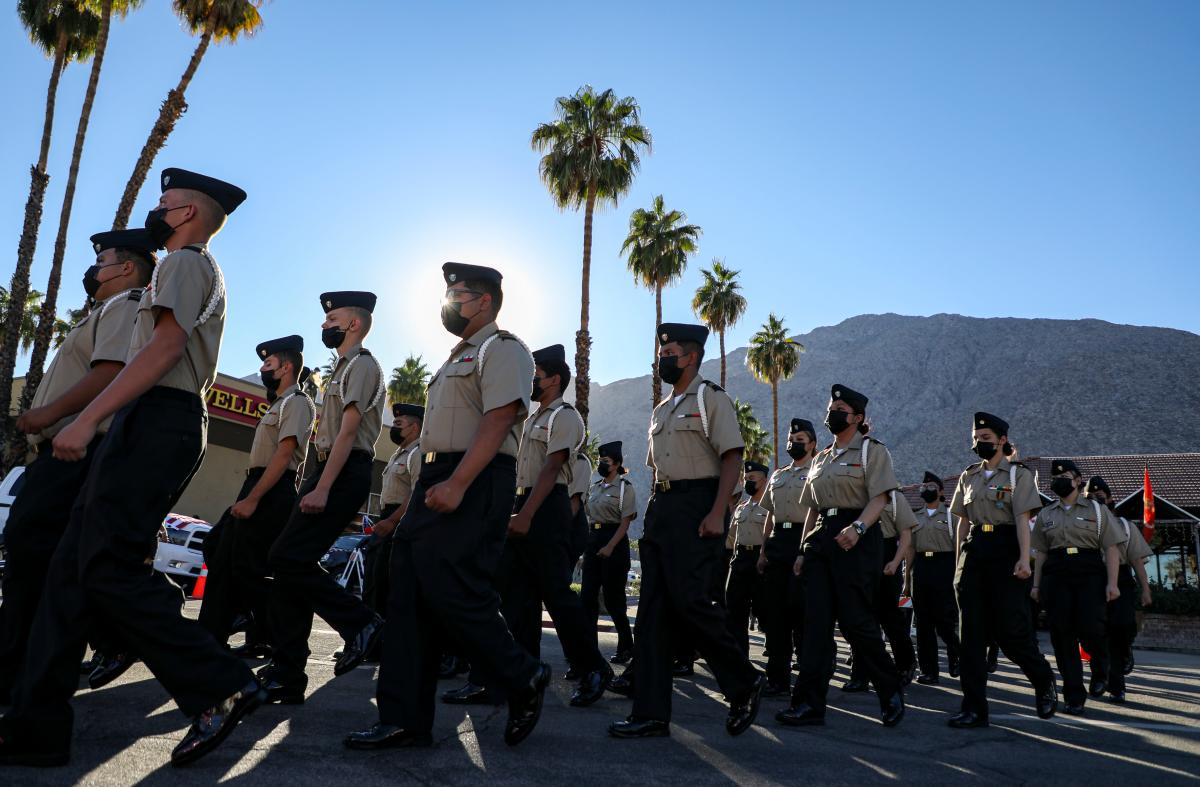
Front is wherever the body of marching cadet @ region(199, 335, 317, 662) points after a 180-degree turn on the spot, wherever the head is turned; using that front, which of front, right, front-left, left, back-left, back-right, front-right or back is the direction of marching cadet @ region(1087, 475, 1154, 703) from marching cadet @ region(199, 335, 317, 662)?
front

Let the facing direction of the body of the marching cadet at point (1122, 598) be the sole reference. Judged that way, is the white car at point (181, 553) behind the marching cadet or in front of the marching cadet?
in front

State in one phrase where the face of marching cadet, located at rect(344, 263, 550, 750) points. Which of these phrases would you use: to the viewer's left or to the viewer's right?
to the viewer's left

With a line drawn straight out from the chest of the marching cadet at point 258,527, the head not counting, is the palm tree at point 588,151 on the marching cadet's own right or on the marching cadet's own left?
on the marching cadet's own right

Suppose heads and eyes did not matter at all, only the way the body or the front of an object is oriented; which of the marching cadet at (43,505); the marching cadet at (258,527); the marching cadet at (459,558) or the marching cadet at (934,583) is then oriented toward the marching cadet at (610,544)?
the marching cadet at (934,583)

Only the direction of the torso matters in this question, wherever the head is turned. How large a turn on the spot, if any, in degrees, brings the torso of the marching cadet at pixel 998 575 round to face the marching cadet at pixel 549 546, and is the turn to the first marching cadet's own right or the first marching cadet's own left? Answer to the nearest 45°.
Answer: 0° — they already face them

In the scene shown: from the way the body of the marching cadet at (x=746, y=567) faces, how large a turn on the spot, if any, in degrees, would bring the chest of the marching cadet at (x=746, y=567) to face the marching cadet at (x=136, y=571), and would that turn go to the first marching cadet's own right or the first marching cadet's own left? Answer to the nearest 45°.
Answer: approximately 45° to the first marching cadet's own left

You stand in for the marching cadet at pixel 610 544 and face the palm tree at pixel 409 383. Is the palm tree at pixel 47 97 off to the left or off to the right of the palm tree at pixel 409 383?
left

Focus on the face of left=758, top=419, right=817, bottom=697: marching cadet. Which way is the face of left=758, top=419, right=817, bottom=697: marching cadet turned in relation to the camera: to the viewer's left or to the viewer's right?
to the viewer's left

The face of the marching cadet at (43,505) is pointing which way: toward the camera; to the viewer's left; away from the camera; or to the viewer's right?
to the viewer's left

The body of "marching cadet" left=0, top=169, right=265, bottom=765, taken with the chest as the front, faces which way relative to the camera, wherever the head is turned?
to the viewer's left

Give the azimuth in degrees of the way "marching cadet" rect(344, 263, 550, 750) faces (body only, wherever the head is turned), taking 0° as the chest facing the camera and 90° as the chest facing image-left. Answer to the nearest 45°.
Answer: approximately 45°

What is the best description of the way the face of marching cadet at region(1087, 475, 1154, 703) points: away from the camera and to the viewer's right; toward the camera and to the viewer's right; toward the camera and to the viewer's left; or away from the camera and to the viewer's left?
toward the camera and to the viewer's left

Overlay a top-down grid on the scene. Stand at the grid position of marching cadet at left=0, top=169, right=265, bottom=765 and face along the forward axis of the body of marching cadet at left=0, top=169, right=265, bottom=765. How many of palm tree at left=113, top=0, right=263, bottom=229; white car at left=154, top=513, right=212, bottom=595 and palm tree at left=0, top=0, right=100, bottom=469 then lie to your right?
3

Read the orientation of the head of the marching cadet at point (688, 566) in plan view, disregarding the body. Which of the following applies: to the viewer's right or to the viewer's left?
to the viewer's left

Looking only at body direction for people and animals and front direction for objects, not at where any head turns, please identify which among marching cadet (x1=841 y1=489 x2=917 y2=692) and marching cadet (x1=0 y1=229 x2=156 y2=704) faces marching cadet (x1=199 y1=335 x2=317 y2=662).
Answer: marching cadet (x1=841 y1=489 x2=917 y2=692)
